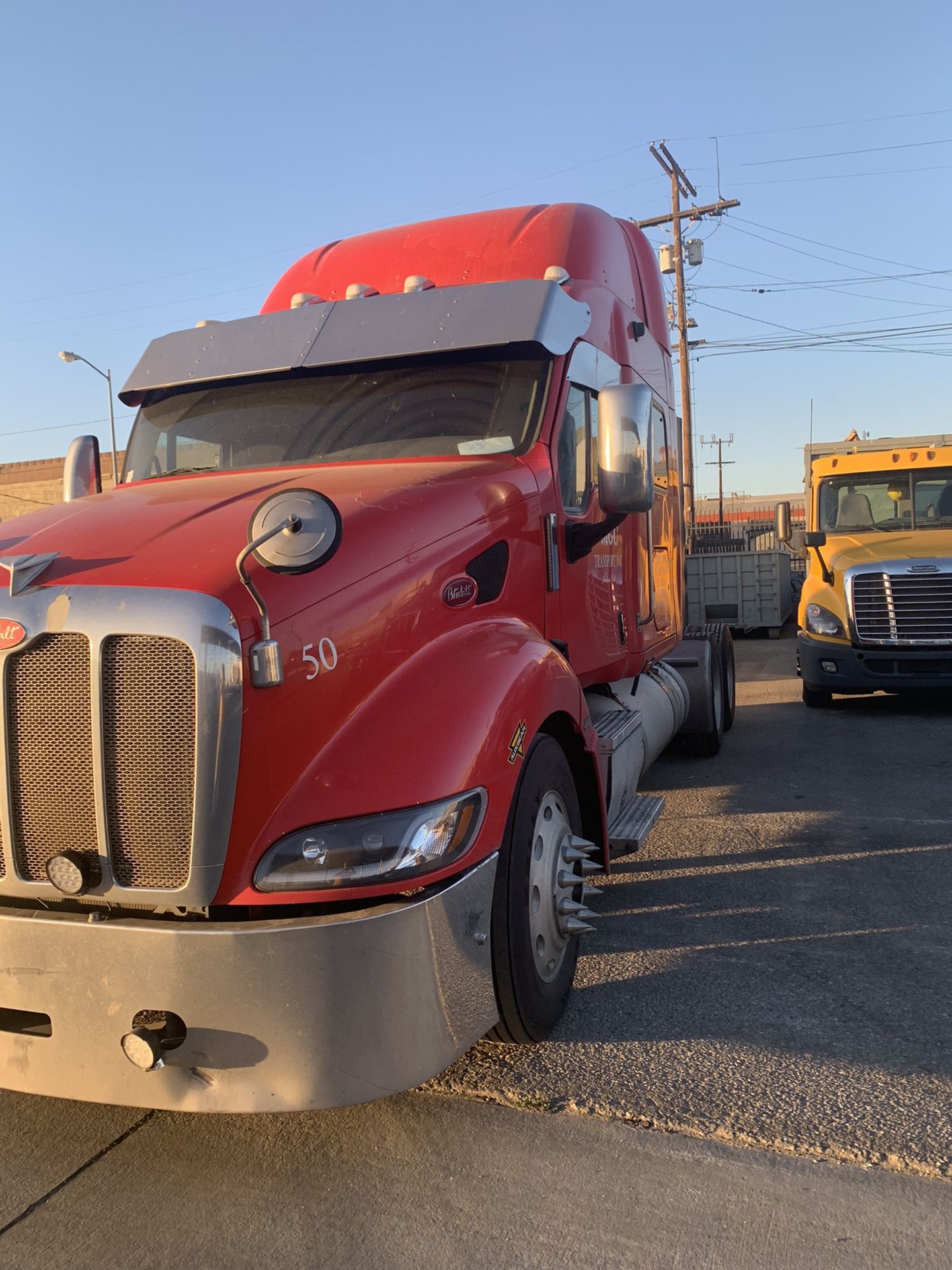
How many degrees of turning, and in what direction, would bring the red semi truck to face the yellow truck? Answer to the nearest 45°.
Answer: approximately 180°

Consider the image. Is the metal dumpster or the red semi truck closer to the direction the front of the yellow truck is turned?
the red semi truck

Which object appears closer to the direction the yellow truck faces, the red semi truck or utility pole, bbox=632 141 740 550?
the red semi truck

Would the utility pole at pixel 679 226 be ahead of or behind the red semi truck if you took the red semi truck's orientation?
behind

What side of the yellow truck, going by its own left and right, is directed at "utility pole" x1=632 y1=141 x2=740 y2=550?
back

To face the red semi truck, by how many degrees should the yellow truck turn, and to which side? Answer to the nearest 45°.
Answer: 0° — it already faces it

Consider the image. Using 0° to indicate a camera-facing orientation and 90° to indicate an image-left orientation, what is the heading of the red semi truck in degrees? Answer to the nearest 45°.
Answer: approximately 45°

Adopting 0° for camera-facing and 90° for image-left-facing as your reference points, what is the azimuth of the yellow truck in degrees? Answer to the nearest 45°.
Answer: approximately 0°
